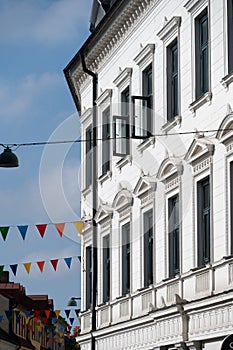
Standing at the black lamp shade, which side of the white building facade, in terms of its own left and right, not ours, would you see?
front

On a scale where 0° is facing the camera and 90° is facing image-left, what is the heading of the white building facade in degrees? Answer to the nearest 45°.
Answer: approximately 45°
